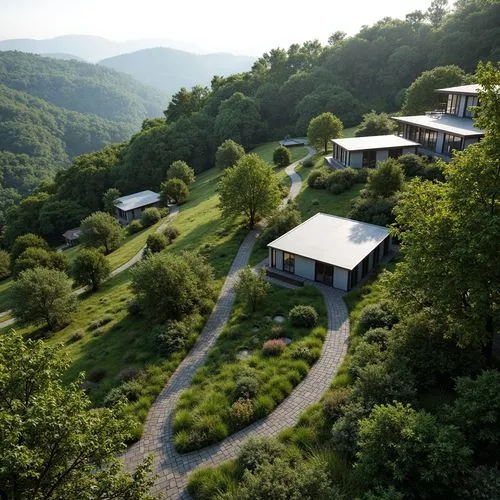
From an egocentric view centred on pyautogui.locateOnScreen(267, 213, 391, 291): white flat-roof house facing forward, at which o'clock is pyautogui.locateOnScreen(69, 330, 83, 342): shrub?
The shrub is roughly at 1 o'clock from the white flat-roof house.

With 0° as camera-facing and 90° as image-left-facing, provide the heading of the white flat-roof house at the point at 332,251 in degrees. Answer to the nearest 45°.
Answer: approximately 45°

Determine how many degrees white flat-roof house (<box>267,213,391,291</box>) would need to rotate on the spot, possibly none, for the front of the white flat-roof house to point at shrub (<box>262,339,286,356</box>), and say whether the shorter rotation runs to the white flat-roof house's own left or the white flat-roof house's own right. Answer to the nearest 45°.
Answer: approximately 45° to the white flat-roof house's own left

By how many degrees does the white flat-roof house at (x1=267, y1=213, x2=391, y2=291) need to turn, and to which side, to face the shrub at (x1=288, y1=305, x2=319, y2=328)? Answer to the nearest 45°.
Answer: approximately 45° to its left

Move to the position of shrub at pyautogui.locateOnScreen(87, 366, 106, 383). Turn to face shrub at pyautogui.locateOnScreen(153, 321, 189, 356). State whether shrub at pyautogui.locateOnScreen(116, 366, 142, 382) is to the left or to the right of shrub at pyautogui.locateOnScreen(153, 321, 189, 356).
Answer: right

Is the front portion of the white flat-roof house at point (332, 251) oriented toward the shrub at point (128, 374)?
yes

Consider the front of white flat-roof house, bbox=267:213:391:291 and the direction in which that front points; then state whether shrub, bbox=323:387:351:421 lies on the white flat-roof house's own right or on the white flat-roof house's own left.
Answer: on the white flat-roof house's own left

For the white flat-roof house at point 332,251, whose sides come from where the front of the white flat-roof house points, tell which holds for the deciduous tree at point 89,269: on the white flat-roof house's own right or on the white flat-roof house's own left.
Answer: on the white flat-roof house's own right
